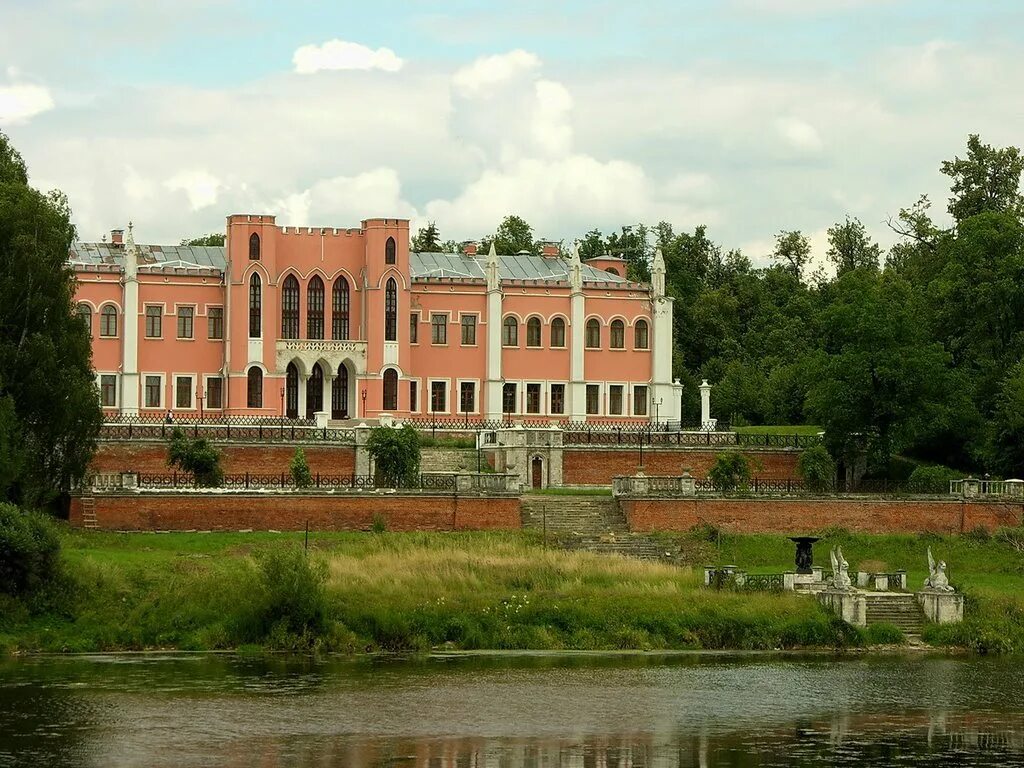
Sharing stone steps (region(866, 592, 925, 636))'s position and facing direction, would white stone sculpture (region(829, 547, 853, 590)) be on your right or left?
on your right

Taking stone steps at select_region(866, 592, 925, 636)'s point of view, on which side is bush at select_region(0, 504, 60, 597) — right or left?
on its right

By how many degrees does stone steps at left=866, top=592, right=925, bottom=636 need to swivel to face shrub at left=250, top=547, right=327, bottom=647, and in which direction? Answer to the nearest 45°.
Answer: approximately 45° to its right

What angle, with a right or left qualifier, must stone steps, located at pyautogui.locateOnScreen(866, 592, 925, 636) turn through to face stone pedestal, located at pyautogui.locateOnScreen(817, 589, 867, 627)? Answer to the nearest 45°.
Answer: approximately 45° to its right

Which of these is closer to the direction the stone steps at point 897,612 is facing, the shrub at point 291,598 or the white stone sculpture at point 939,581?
the shrub

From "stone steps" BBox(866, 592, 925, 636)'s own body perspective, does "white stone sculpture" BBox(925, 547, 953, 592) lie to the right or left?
on its left

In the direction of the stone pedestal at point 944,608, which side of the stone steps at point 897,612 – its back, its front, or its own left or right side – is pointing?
left

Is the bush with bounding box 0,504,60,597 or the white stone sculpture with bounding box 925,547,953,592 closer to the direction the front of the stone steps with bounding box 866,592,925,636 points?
the bush
